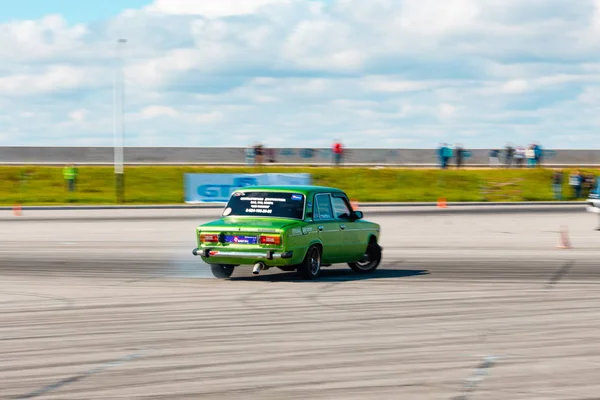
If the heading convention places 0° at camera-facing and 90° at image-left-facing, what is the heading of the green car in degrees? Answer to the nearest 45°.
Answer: approximately 225°

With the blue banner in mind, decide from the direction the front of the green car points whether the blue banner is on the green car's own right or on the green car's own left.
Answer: on the green car's own left

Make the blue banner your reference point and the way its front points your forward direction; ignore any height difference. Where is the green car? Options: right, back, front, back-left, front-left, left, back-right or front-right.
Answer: front

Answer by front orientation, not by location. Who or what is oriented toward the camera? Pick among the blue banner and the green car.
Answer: the blue banner

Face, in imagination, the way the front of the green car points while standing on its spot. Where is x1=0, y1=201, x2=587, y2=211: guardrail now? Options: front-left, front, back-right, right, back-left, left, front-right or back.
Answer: front-left

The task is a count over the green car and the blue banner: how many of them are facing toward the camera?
1

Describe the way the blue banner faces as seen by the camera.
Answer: facing the viewer
